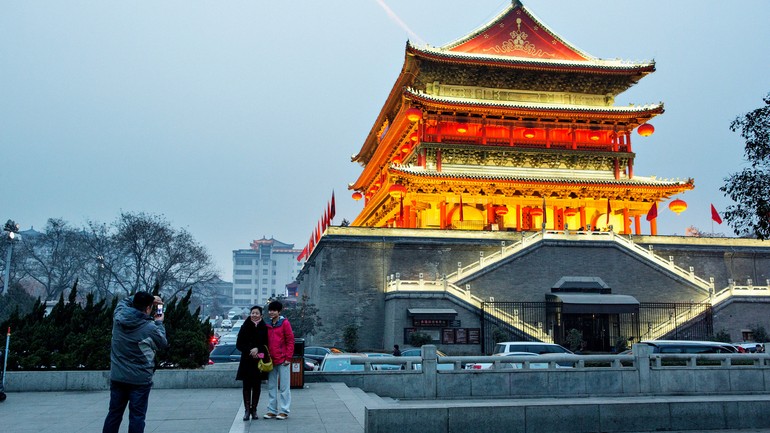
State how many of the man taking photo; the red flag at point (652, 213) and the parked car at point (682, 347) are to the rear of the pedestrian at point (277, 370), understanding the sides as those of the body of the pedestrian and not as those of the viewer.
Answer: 2

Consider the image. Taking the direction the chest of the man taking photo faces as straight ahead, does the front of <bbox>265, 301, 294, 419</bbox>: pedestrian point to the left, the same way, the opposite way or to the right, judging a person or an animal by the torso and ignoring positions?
the opposite way

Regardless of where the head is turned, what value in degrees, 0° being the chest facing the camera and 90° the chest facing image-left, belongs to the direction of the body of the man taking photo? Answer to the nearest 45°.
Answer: approximately 225°

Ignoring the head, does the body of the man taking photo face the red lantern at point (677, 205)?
yes

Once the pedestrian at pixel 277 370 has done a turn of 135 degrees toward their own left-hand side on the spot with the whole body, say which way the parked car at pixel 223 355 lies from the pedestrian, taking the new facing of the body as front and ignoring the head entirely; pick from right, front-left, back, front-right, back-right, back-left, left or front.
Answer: left

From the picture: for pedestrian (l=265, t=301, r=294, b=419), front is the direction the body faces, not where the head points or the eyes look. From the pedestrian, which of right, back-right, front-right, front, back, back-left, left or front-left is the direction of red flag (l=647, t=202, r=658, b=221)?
back

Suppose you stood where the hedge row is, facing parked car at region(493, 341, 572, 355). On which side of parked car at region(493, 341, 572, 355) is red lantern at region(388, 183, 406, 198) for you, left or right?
left
